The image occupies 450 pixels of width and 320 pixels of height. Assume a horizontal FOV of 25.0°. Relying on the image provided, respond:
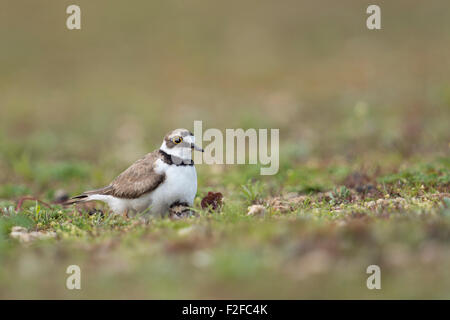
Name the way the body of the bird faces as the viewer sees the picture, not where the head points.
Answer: to the viewer's right
